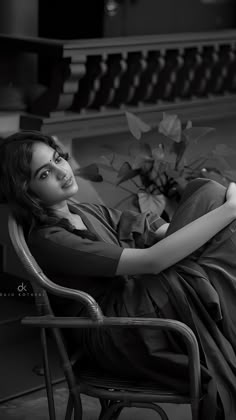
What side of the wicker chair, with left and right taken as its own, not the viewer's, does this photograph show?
right

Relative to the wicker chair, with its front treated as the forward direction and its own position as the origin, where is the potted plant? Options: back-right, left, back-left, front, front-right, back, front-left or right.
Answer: left

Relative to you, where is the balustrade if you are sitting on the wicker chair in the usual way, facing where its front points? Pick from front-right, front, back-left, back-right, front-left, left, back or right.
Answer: left
